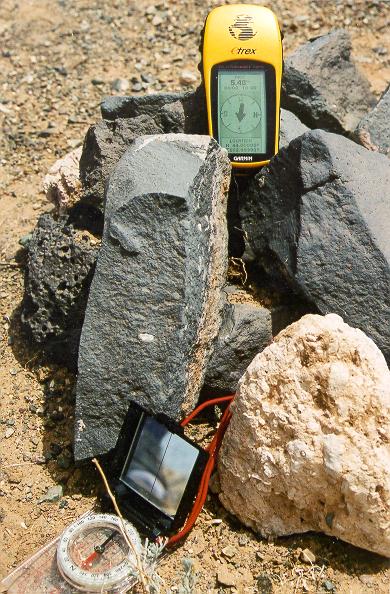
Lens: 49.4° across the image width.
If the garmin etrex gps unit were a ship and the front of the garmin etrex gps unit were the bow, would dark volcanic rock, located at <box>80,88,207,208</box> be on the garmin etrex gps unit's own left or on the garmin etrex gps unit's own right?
on the garmin etrex gps unit's own right

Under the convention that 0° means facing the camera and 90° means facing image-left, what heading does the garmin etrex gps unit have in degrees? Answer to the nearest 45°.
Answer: approximately 0°

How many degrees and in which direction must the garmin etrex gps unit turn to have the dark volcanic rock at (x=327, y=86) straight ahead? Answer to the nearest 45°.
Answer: approximately 135° to its left

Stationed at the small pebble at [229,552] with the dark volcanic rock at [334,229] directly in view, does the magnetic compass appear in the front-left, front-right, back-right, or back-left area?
back-left
